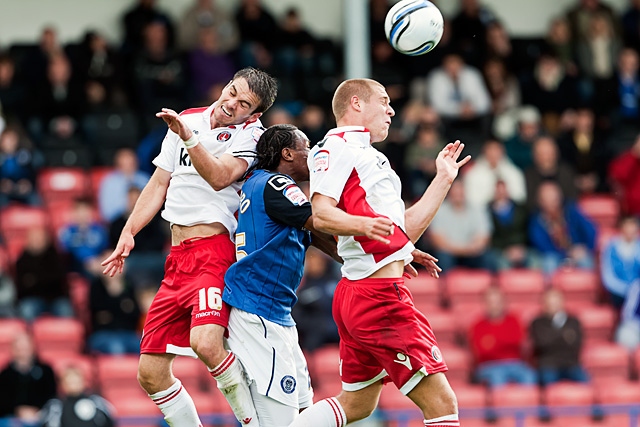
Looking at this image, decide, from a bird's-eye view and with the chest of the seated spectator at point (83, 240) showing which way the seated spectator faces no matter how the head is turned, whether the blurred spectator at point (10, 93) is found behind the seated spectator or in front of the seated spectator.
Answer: behind

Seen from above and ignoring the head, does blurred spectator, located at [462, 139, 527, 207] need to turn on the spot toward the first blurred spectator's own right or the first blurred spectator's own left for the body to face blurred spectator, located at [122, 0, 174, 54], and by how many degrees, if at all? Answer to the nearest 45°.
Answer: approximately 90° to the first blurred spectator's own right

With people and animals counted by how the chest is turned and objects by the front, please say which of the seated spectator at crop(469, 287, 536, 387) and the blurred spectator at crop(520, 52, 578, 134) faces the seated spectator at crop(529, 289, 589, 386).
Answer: the blurred spectator

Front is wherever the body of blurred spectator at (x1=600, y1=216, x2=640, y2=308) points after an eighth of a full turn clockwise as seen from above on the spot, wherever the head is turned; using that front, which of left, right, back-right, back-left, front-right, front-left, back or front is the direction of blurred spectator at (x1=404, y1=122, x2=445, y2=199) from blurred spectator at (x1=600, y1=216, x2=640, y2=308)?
front-right

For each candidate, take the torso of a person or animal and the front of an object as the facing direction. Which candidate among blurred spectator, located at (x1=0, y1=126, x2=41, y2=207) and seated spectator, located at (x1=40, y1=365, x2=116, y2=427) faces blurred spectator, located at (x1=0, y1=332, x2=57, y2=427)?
blurred spectator, located at (x1=0, y1=126, x2=41, y2=207)

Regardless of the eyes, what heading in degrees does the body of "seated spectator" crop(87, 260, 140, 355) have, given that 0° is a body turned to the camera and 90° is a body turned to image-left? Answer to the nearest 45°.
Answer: approximately 0°
